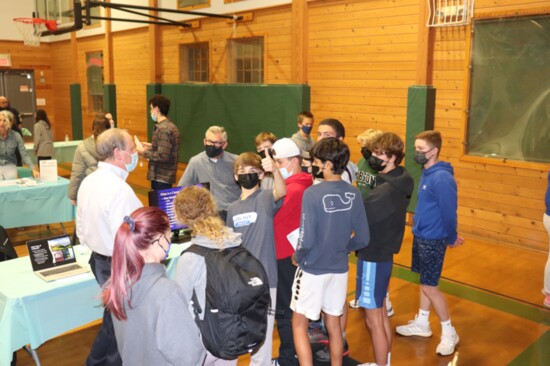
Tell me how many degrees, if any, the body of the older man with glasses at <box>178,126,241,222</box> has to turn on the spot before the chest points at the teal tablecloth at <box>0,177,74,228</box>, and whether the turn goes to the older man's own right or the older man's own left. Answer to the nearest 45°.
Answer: approximately 135° to the older man's own right

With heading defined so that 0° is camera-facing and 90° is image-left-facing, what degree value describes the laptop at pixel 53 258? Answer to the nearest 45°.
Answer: approximately 315°

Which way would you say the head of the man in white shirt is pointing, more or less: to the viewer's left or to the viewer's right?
to the viewer's right

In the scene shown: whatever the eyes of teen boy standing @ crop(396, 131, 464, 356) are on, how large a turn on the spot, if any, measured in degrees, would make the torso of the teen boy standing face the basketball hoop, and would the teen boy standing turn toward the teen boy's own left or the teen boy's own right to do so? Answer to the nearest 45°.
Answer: approximately 90° to the teen boy's own right

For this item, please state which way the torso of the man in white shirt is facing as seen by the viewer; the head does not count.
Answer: to the viewer's right

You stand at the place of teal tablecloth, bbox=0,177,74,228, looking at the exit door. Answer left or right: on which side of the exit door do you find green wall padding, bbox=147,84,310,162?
right

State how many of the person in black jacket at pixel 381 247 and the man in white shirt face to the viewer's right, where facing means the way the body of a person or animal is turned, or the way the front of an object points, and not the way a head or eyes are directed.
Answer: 1

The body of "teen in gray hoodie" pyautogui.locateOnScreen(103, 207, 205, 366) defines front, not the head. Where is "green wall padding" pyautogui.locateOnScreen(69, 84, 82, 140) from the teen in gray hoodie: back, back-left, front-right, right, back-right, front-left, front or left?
front-left

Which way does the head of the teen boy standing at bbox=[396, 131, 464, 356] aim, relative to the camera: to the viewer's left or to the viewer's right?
to the viewer's left

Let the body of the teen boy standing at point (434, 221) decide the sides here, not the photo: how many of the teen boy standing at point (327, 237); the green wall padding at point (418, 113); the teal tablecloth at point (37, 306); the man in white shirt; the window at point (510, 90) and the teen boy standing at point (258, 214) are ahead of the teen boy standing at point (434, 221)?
4
